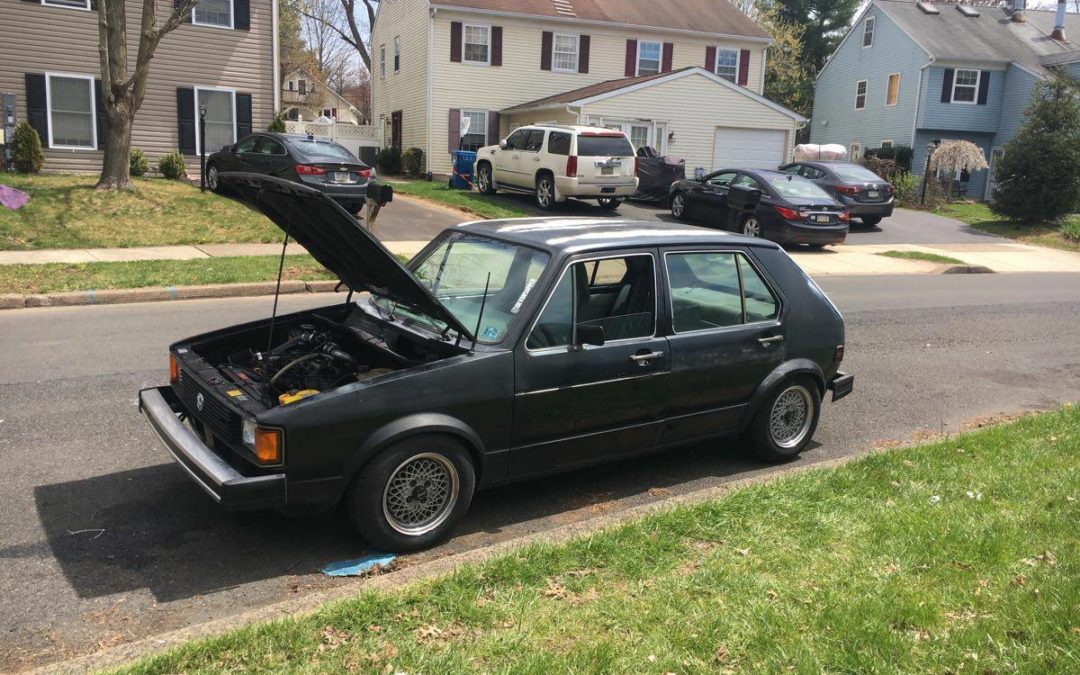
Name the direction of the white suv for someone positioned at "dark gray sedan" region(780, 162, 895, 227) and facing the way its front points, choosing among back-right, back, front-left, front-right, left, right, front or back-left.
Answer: left

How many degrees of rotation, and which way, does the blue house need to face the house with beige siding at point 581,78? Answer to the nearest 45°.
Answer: approximately 90° to its right

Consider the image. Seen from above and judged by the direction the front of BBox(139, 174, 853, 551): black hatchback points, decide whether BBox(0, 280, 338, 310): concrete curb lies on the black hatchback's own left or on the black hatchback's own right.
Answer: on the black hatchback's own right

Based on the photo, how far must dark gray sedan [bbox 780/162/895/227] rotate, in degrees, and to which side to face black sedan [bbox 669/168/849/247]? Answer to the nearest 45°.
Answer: approximately 135° to its left

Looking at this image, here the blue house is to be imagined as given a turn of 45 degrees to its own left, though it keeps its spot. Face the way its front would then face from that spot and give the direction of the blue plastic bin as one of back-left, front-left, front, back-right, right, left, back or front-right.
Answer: back-right

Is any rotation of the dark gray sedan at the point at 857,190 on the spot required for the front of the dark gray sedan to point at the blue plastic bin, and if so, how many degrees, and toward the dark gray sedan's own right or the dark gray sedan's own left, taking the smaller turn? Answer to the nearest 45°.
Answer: approximately 45° to the dark gray sedan's own left

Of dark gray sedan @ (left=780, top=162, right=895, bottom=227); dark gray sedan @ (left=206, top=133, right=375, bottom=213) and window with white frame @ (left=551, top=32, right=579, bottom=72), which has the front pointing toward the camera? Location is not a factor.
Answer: the window with white frame

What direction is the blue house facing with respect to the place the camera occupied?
facing the viewer and to the right of the viewer

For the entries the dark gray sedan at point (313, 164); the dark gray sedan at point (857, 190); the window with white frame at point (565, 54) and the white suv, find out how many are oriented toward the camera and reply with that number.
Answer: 1

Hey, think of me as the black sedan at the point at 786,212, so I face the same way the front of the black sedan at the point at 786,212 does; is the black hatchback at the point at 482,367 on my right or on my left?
on my left

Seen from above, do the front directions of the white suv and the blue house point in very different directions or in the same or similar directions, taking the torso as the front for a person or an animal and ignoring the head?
very different directions

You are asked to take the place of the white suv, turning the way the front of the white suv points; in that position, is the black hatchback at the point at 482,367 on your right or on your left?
on your left

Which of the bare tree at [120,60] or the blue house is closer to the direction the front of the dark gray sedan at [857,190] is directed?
the blue house

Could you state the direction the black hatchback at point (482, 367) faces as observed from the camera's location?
facing the viewer and to the left of the viewer

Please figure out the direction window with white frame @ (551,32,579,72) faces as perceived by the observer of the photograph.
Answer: facing the viewer

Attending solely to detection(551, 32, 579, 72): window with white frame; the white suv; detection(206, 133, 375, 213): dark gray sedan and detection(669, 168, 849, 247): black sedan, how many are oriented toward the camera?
1
